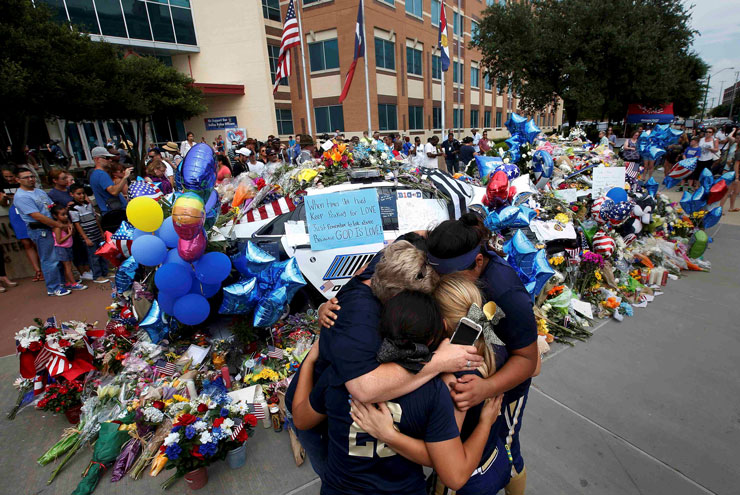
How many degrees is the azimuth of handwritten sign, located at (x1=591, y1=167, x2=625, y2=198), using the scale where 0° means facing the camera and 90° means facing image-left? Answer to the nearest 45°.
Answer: approximately 0°

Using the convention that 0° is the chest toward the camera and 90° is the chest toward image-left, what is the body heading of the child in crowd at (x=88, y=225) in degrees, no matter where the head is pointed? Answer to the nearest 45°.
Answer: approximately 315°

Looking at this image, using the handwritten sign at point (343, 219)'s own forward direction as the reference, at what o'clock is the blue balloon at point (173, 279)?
The blue balloon is roughly at 2 o'clock from the handwritten sign.

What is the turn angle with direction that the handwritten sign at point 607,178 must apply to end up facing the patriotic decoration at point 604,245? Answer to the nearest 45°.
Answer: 0° — it already faces it

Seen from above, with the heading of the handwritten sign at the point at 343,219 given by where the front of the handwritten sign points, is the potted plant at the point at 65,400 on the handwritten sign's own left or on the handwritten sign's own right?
on the handwritten sign's own right

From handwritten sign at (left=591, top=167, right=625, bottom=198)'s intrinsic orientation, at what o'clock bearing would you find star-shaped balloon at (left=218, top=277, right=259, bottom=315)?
The star-shaped balloon is roughly at 1 o'clock from the handwritten sign.

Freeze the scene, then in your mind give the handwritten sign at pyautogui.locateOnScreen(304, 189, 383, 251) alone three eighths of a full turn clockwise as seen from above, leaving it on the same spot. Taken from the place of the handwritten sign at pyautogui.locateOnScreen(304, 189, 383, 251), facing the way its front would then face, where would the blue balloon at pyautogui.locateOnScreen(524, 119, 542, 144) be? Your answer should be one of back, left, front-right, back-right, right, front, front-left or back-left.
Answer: right

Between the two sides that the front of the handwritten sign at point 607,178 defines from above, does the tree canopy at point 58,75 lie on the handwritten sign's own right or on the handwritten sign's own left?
on the handwritten sign's own right

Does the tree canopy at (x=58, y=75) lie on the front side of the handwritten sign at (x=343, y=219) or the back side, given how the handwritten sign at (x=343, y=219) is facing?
on the back side

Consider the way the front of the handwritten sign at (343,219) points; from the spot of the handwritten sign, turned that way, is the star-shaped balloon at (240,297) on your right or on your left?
on your right

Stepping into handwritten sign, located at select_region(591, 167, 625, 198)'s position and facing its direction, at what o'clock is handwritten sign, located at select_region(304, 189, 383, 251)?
handwritten sign, located at select_region(304, 189, 383, 251) is roughly at 1 o'clock from handwritten sign, located at select_region(591, 167, 625, 198).

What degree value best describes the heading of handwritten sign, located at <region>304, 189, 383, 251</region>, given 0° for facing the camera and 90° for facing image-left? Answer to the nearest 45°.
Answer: approximately 0°

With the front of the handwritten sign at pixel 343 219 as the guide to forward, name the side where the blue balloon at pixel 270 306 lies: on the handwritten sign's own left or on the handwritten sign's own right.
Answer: on the handwritten sign's own right

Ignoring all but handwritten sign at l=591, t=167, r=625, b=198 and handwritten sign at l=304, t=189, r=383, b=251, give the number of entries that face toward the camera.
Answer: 2

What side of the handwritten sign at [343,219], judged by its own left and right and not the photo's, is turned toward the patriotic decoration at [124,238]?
right
